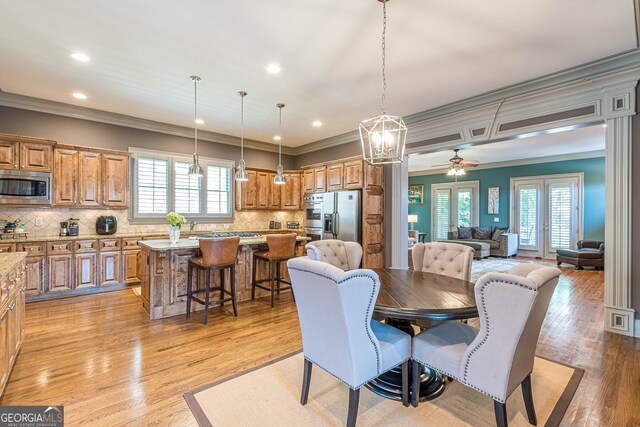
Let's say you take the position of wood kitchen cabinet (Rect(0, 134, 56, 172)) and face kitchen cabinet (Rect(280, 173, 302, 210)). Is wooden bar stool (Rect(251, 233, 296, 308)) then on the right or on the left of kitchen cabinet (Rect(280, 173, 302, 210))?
right

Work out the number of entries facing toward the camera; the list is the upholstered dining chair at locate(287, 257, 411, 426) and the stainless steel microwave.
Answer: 1

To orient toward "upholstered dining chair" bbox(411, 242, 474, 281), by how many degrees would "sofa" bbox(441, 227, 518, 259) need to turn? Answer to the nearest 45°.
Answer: approximately 45° to its left

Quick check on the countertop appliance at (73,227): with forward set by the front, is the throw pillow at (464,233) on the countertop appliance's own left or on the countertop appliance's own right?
on the countertop appliance's own left

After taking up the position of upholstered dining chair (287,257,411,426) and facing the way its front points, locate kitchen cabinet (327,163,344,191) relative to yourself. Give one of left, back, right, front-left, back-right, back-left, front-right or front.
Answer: front-left

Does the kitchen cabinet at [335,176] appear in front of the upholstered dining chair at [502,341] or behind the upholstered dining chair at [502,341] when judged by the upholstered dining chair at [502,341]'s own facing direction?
in front

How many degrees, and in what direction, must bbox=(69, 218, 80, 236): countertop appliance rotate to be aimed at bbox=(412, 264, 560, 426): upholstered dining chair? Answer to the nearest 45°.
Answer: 0° — it already faces it

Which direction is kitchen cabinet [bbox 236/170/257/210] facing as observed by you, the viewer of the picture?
facing the viewer and to the right of the viewer

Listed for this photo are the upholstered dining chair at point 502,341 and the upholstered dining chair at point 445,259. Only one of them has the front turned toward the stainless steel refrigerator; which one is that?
the upholstered dining chair at point 502,341

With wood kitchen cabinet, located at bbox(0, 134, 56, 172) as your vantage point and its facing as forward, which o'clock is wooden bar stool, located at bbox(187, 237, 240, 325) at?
The wooden bar stool is roughly at 11 o'clock from the wood kitchen cabinet.

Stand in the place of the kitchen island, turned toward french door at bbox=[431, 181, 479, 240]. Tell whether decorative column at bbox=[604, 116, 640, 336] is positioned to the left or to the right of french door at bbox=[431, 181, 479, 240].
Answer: right
